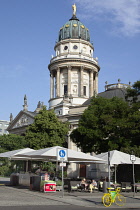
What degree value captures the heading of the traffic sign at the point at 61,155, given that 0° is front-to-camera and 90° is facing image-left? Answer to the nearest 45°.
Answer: approximately 0°
